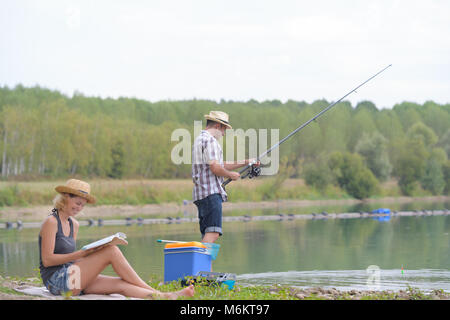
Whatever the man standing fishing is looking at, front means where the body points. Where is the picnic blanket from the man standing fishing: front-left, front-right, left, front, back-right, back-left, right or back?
back-right

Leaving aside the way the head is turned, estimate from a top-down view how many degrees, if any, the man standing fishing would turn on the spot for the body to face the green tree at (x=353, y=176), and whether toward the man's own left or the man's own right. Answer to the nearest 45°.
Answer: approximately 90° to the man's own left

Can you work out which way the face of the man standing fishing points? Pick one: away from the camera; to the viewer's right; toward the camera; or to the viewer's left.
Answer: to the viewer's right

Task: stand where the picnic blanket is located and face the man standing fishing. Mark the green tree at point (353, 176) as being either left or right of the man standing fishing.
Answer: left

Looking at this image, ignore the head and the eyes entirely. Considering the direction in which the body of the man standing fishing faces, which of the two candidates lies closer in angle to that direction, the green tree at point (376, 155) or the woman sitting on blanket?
the green tree

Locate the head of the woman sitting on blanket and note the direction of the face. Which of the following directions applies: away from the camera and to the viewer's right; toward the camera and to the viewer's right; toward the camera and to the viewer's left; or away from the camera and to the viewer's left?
toward the camera and to the viewer's right

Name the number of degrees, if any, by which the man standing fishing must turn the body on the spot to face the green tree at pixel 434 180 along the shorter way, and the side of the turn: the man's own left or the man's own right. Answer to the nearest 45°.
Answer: approximately 90° to the man's own left

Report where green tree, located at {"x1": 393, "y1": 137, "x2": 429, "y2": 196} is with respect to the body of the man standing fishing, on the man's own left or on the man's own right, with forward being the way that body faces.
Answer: on the man's own left

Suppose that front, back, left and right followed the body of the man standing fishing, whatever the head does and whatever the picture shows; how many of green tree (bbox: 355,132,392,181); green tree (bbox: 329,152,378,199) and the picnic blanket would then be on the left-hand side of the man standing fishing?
2

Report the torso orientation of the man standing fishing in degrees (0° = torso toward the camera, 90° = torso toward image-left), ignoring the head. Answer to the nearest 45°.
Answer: approximately 270°

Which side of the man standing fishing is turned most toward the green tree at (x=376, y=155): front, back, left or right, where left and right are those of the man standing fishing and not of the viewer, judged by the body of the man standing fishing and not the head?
left
